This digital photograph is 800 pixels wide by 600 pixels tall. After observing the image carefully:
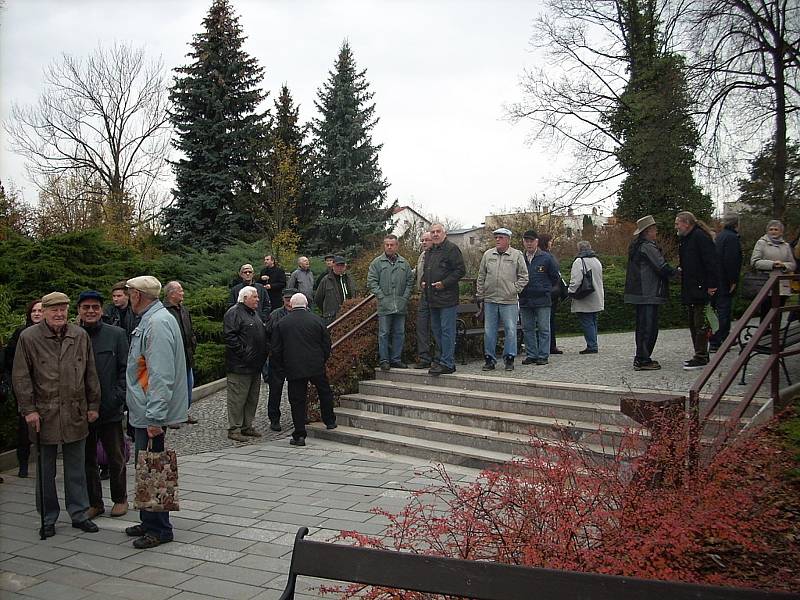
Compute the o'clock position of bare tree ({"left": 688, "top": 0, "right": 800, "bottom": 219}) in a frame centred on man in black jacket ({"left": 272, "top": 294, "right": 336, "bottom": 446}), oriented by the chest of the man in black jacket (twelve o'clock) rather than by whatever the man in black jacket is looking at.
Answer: The bare tree is roughly at 2 o'clock from the man in black jacket.

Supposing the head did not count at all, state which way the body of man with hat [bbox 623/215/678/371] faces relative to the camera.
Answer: to the viewer's right

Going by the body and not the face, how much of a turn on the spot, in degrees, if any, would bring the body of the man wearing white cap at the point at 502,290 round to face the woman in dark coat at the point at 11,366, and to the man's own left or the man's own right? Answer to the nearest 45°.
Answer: approximately 45° to the man's own right

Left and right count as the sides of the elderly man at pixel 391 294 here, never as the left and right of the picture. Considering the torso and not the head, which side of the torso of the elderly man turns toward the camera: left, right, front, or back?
front

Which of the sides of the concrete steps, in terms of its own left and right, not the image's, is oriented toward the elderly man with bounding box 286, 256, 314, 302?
right

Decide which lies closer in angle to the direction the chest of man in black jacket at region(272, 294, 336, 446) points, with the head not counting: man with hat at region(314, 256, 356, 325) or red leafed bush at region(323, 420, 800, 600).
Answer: the man with hat

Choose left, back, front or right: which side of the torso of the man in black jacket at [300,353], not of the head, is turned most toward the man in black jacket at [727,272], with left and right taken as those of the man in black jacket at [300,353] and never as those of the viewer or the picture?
right

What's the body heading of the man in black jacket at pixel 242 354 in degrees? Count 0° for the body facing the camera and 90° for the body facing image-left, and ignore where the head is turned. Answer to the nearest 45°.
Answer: approximately 315°

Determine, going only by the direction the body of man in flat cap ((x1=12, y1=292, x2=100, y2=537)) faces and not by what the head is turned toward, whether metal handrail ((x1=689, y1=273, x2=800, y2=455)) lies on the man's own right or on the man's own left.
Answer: on the man's own left

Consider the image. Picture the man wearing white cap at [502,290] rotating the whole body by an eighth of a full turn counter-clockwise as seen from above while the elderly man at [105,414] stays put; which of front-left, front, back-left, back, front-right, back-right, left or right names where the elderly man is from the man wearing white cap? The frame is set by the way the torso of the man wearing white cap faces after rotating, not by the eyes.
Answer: right

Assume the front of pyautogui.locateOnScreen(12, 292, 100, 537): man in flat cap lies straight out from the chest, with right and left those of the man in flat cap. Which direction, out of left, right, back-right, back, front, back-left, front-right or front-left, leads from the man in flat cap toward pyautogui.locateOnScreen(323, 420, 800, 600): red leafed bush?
front-left

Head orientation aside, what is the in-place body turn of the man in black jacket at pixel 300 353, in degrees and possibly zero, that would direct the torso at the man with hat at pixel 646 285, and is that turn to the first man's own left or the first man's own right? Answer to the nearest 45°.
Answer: approximately 90° to the first man's own right

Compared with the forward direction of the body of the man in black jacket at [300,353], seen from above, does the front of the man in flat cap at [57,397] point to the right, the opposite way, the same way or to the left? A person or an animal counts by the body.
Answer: the opposite way

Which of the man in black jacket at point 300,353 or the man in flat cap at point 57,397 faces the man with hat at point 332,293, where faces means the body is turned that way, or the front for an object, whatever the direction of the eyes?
the man in black jacket

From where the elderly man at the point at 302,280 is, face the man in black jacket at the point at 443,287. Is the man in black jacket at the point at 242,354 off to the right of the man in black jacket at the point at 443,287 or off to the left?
right

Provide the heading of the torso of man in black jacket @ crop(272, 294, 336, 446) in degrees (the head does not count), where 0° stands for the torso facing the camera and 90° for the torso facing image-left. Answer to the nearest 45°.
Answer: approximately 180°

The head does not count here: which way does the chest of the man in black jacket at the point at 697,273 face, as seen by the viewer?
to the viewer's left

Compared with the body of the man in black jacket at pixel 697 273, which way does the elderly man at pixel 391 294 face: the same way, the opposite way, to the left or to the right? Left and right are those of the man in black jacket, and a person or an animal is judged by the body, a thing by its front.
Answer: to the left
